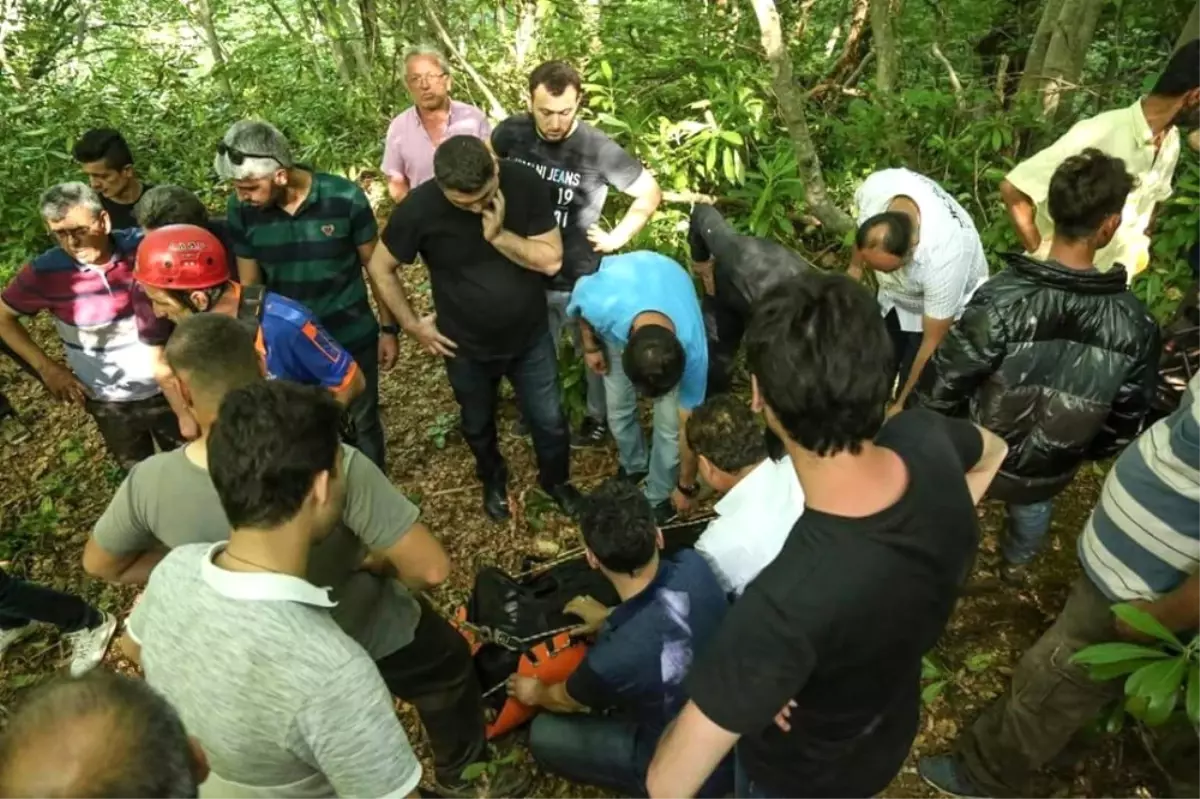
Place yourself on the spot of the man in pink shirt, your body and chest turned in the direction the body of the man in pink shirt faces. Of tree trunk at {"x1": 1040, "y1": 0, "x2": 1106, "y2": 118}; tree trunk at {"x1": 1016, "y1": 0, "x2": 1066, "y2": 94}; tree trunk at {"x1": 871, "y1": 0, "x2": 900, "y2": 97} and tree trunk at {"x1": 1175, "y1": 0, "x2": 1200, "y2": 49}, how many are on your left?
4

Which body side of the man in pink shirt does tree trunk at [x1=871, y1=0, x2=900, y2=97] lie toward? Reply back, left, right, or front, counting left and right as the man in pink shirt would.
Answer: left

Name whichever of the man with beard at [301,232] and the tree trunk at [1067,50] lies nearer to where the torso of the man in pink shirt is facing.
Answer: the man with beard

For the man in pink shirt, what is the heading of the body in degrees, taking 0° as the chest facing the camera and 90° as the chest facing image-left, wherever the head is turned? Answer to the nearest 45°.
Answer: approximately 0°

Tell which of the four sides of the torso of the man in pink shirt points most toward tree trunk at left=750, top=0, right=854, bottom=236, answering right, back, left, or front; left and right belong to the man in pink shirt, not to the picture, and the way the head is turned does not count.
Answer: left

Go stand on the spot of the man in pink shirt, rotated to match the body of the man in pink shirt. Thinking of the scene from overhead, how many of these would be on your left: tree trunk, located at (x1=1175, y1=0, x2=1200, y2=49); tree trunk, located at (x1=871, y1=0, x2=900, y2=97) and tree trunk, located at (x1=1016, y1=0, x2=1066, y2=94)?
3

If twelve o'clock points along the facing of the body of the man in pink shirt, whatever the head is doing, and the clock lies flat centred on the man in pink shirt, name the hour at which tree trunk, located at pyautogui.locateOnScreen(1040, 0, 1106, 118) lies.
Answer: The tree trunk is roughly at 9 o'clock from the man in pink shirt.
